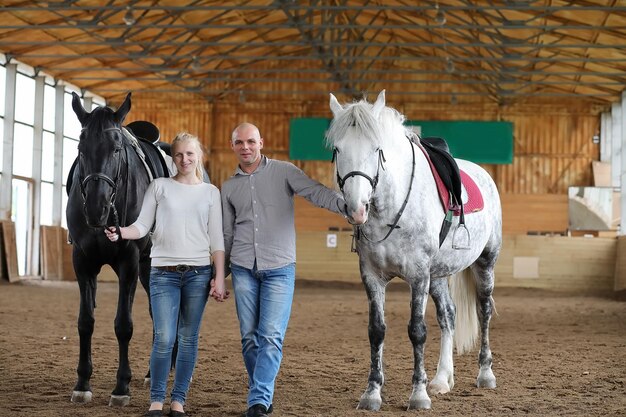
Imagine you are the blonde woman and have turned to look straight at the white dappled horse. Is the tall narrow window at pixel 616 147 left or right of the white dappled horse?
left

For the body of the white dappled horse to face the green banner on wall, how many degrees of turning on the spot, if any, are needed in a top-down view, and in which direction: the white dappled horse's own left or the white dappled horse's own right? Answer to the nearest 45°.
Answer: approximately 135° to the white dappled horse's own right

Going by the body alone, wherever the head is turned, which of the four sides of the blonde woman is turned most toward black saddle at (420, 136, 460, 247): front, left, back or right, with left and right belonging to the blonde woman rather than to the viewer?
left

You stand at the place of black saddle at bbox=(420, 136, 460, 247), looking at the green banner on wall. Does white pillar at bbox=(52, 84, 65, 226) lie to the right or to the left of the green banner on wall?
left

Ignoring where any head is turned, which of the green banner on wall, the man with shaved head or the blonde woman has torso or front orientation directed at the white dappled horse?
the green banner on wall

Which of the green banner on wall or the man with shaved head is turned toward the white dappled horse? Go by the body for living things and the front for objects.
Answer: the green banner on wall

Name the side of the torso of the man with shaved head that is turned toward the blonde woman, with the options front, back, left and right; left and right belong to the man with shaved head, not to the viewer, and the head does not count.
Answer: right

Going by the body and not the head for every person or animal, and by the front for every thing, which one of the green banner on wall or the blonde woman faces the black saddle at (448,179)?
the green banner on wall

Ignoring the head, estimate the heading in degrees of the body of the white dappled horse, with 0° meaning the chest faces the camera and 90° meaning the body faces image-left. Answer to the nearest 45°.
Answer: approximately 45°

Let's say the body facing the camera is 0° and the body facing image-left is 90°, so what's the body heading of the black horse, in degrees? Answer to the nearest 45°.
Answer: approximately 0°

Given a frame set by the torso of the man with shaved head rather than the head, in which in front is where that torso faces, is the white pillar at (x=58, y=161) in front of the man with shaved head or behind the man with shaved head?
behind
